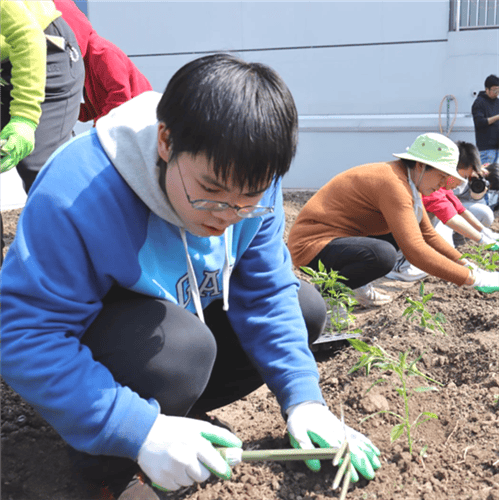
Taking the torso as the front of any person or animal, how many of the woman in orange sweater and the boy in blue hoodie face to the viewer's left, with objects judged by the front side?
0

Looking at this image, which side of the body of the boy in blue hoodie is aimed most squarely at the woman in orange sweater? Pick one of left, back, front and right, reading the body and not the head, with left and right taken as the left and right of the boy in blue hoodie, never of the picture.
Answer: left

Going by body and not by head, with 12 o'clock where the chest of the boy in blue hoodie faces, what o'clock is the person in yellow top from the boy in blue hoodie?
The person in yellow top is roughly at 7 o'clock from the boy in blue hoodie.

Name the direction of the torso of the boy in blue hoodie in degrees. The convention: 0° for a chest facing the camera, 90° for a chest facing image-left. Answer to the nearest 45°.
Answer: approximately 315°

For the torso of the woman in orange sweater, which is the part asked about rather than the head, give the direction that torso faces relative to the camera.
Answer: to the viewer's right

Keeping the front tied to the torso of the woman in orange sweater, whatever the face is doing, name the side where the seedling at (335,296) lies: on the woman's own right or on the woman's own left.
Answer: on the woman's own right

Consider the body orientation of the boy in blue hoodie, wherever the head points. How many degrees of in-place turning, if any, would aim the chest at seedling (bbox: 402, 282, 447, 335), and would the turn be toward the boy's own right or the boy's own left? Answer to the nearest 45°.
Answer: approximately 90° to the boy's own left

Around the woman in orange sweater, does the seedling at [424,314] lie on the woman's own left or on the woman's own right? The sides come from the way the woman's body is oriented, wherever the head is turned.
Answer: on the woman's own right
